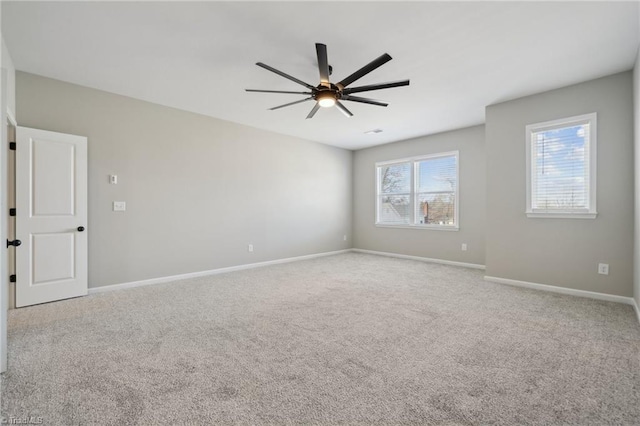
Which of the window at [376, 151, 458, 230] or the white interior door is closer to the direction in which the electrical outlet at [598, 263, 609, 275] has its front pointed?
the white interior door

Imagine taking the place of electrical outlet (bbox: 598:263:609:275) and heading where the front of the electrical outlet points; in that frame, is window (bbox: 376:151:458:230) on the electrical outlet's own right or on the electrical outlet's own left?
on the electrical outlet's own right

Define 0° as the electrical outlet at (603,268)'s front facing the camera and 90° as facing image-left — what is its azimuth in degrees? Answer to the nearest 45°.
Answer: approximately 0°
